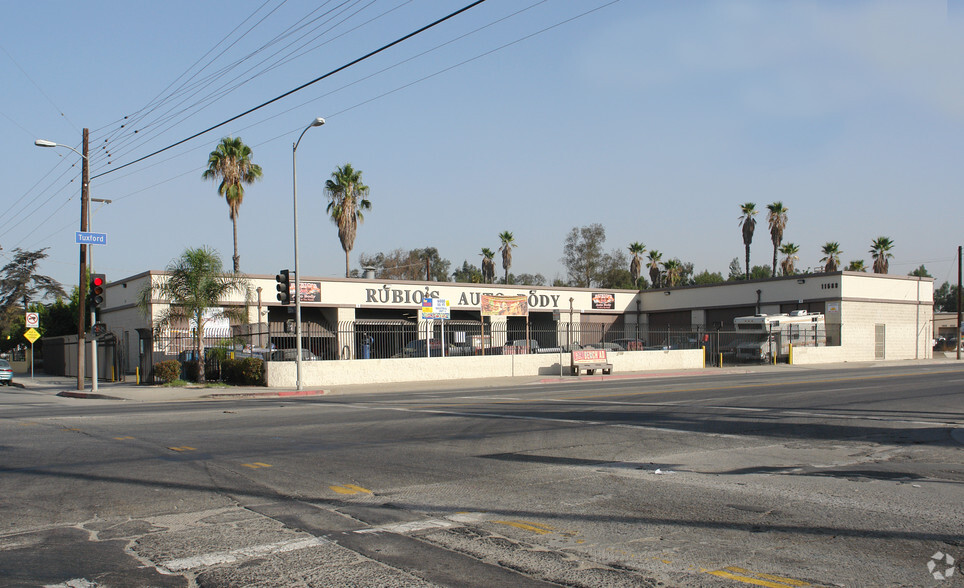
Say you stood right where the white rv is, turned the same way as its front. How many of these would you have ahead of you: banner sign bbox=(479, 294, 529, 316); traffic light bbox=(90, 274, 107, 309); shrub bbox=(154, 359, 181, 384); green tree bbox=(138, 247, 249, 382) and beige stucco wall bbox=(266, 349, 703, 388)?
5

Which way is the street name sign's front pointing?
toward the camera

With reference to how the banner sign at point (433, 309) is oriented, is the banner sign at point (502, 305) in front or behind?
behind

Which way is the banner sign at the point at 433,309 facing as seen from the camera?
toward the camera

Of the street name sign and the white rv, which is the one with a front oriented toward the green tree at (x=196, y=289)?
the white rv

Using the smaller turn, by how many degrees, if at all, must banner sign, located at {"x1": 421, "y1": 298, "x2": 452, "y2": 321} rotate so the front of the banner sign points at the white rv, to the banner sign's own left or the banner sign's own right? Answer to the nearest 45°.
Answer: approximately 135° to the banner sign's own left

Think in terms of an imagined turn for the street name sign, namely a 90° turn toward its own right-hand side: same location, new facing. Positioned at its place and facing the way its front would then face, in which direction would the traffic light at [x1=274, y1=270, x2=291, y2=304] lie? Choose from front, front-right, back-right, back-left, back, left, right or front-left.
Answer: back-left

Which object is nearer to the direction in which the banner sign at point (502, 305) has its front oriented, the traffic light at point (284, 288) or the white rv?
the traffic light

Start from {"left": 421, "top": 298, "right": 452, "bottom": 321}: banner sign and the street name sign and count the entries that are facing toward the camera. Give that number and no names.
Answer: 2

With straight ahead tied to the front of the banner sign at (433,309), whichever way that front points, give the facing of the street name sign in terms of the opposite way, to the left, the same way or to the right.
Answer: the same way

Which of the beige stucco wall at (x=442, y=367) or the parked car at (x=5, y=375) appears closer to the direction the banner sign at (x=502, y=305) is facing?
the beige stucco wall

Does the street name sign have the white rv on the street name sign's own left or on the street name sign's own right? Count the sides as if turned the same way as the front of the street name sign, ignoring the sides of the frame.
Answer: on the street name sign's own left

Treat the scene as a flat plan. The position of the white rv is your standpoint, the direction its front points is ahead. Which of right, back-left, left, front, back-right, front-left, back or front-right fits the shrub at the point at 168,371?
front

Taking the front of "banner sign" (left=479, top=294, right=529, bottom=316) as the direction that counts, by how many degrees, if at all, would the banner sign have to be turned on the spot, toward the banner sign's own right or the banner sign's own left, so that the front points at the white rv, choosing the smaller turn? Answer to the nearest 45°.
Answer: approximately 135° to the banner sign's own left
